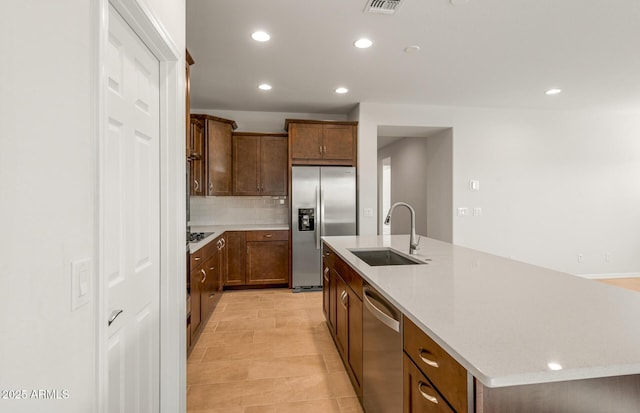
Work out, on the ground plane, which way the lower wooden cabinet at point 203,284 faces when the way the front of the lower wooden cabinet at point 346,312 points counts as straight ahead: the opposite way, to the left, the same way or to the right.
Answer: the opposite way

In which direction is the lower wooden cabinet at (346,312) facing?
to the viewer's left

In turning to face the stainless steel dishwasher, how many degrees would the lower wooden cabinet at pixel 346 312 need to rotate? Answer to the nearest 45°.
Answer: approximately 90° to its left

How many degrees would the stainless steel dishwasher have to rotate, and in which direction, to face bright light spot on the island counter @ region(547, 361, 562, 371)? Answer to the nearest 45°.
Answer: approximately 135° to its left

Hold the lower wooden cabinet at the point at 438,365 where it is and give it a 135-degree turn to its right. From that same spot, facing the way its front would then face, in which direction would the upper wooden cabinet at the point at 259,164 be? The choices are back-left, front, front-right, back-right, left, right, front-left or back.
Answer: front-left

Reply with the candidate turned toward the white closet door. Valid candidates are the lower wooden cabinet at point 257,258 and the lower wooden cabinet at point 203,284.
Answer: the lower wooden cabinet at point 257,258

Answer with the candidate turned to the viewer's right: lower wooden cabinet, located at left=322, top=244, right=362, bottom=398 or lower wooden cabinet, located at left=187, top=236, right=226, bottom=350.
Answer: lower wooden cabinet, located at left=187, top=236, right=226, bottom=350

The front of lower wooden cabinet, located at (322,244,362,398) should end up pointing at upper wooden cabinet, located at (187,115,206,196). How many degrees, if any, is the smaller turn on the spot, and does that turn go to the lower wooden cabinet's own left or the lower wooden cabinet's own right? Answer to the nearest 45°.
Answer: approximately 45° to the lower wooden cabinet's own right

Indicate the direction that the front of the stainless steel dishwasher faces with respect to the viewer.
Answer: facing to the left of the viewer

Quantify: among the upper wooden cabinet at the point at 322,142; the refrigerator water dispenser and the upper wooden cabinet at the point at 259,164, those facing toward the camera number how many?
3

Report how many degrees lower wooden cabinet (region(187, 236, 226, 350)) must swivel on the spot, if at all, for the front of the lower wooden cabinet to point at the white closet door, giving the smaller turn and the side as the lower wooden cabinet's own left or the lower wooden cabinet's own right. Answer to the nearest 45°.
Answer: approximately 90° to the lower wooden cabinet's own right

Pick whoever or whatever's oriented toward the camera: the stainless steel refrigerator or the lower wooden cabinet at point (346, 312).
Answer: the stainless steel refrigerator

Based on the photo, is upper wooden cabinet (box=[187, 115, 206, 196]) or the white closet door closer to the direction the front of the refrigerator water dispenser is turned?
the white closet door

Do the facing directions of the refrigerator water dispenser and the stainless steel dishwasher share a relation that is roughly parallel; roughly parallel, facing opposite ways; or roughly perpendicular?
roughly perpendicular

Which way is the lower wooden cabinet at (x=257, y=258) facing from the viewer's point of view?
toward the camera

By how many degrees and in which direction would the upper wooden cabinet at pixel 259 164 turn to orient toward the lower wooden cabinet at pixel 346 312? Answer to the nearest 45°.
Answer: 0° — it already faces it
